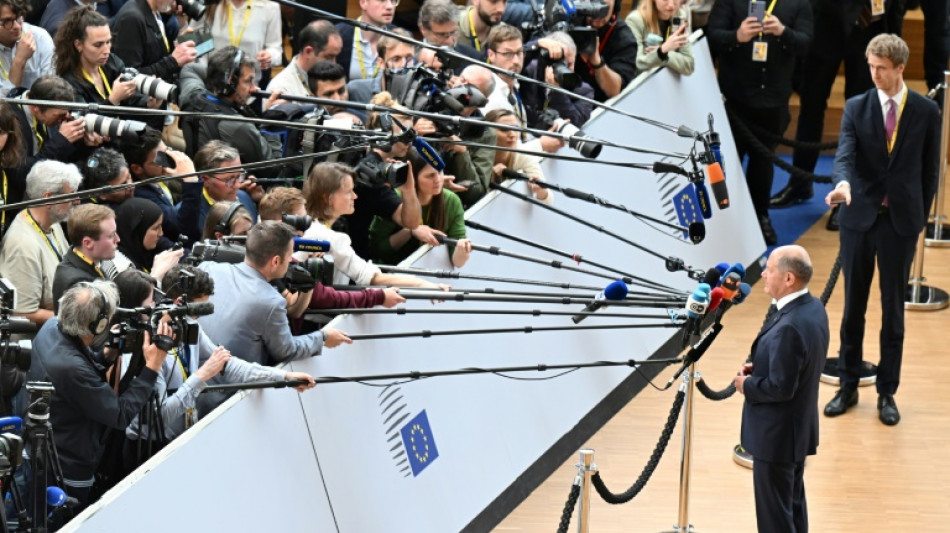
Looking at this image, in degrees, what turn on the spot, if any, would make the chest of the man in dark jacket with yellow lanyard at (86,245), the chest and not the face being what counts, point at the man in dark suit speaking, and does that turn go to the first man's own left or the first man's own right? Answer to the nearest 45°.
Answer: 0° — they already face them

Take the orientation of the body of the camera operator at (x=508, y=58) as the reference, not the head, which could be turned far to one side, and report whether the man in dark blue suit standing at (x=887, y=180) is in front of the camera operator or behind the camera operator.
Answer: in front

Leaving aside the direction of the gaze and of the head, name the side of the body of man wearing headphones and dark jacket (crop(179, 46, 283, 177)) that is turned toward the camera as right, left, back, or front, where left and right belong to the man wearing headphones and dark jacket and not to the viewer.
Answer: right

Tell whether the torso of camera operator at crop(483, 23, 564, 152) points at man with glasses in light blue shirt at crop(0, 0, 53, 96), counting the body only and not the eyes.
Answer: no

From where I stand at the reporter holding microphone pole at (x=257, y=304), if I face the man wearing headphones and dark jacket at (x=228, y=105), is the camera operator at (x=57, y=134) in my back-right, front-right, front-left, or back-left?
front-left

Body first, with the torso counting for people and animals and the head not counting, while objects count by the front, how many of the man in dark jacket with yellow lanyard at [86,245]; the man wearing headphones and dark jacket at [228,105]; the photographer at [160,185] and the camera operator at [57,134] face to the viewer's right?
4

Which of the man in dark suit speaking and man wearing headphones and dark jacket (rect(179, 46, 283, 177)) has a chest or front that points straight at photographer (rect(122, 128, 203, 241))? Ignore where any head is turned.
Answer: the man in dark suit speaking

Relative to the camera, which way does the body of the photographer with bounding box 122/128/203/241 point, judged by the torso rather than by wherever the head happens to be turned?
to the viewer's right

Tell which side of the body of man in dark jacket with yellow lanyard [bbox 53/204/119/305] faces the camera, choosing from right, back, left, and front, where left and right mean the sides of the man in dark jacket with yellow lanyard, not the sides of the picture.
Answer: right

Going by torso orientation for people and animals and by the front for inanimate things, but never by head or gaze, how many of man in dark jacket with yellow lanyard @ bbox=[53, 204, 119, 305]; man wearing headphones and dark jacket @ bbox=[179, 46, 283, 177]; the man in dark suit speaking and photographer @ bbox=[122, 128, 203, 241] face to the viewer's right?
3

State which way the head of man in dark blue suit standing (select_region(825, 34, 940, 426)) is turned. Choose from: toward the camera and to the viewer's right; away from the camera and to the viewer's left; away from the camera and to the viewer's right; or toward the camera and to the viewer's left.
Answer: toward the camera and to the viewer's left

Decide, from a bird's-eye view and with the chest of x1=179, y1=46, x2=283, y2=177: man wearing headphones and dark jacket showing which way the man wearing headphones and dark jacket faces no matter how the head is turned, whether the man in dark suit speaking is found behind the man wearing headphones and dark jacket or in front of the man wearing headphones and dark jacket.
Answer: in front

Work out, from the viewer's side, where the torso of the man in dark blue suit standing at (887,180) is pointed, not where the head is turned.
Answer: toward the camera

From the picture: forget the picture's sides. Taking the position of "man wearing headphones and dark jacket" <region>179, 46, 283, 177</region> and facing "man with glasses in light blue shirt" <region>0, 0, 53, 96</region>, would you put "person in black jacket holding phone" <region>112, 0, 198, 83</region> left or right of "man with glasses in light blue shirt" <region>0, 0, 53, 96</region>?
right

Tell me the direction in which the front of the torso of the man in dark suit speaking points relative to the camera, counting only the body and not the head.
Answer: to the viewer's left

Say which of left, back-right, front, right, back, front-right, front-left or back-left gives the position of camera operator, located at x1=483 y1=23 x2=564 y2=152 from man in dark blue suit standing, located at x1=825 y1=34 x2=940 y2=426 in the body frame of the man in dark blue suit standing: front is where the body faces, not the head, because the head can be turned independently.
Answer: right

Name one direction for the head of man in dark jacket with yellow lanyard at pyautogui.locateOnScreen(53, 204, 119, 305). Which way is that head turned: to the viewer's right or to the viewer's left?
to the viewer's right

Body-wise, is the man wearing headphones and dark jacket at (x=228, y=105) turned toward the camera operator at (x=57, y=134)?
no

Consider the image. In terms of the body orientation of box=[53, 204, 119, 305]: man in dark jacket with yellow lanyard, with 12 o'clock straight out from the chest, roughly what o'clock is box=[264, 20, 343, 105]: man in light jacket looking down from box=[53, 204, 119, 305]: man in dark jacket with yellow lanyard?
box=[264, 20, 343, 105]: man in light jacket looking down is roughly at 10 o'clock from box=[53, 204, 119, 305]: man in dark jacket with yellow lanyard.

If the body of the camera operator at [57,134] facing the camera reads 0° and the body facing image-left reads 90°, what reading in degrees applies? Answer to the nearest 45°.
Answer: approximately 270°

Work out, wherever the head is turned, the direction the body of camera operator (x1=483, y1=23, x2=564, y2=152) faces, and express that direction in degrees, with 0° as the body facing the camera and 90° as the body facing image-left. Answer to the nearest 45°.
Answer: approximately 315°
